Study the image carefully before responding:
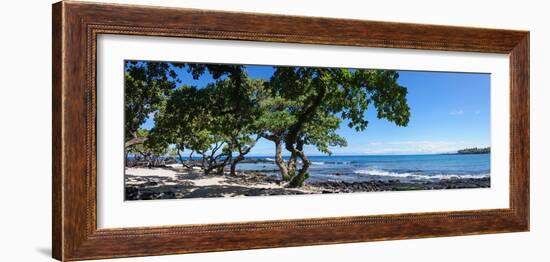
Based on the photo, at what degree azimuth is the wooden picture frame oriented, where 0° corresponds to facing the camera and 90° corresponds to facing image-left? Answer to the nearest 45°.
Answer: approximately 315°
